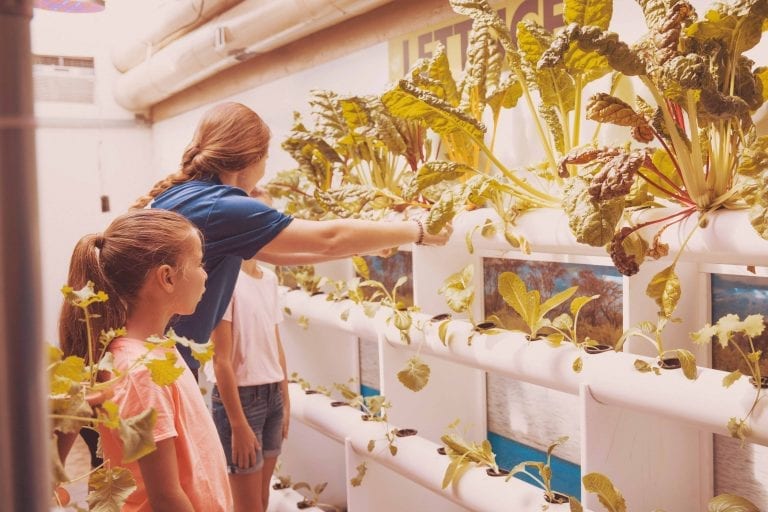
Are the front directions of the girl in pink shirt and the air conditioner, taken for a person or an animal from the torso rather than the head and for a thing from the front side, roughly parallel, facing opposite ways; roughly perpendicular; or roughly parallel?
roughly perpendicular

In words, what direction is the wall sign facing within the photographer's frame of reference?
facing the viewer and to the left of the viewer

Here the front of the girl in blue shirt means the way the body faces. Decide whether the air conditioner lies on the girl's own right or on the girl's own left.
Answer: on the girl's own left

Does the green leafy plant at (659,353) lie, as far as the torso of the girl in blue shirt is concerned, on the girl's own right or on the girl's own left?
on the girl's own right

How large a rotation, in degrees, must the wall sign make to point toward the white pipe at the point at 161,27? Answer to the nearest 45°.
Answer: approximately 90° to its right

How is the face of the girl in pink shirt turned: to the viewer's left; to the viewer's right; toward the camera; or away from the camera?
to the viewer's right

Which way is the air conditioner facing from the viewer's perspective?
toward the camera

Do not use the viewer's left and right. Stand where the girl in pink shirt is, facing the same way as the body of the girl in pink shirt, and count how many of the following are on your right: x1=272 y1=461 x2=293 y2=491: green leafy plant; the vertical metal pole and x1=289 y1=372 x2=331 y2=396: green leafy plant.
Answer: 1

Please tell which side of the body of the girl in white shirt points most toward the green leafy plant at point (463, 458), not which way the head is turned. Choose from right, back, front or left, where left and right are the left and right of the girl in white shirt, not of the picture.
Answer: front

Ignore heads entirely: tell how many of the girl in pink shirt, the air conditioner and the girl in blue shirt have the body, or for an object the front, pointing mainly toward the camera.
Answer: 1

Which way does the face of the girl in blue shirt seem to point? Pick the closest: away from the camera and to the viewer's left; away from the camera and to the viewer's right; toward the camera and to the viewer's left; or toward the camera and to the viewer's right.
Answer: away from the camera and to the viewer's right

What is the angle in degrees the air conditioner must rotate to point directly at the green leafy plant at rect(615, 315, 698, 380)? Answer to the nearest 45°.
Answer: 0° — it already faces it

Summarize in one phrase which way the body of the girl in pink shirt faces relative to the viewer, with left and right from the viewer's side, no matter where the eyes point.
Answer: facing to the right of the viewer

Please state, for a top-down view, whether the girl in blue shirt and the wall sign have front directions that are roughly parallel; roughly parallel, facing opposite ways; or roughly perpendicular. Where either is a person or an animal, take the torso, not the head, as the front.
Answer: roughly parallel, facing opposite ways

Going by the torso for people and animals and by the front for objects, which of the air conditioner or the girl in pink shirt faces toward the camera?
the air conditioner
